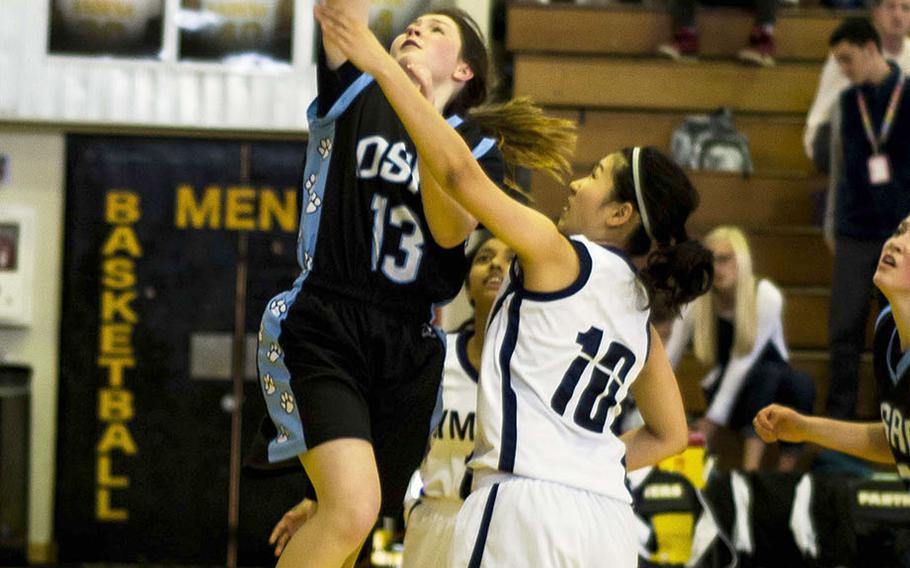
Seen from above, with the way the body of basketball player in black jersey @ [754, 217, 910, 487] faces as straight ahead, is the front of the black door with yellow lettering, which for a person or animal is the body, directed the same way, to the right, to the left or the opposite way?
to the left

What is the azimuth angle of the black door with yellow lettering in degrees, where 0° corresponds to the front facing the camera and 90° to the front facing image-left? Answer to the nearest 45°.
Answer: approximately 0°

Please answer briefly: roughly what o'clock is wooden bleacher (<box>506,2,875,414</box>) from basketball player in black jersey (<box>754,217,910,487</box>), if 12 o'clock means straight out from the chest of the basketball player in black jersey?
The wooden bleacher is roughly at 4 o'clock from the basketball player in black jersey.

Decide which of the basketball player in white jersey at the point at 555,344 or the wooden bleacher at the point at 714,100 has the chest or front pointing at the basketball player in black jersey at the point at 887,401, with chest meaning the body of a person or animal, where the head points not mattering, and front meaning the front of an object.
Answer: the wooden bleacher

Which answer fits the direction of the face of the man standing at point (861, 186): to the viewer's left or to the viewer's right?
to the viewer's left

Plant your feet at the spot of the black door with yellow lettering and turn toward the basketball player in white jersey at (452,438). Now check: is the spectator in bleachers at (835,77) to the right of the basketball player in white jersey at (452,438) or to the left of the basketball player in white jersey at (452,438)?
left

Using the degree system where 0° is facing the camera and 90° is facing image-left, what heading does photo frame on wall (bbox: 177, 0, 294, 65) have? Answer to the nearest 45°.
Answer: approximately 0°
